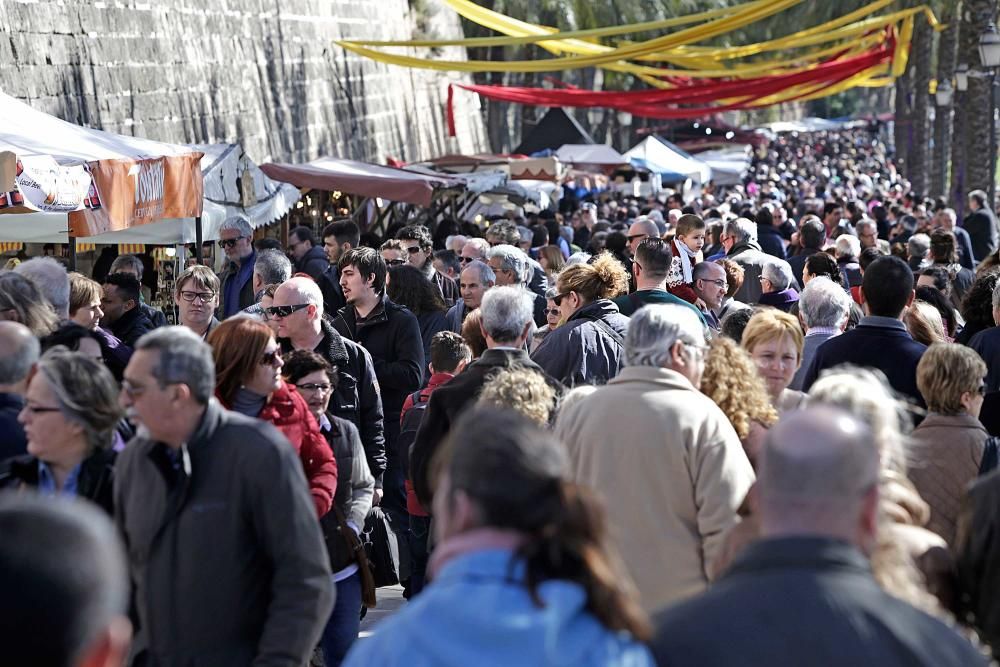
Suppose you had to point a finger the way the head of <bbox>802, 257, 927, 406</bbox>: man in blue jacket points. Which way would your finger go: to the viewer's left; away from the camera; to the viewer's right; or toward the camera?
away from the camera

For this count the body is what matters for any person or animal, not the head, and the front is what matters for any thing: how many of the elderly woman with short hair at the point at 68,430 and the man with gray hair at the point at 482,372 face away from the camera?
1

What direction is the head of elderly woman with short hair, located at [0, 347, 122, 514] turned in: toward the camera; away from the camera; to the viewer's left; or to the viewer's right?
to the viewer's left

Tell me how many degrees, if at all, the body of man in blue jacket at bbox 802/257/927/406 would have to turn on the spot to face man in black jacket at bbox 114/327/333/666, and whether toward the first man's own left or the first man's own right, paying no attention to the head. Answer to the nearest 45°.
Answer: approximately 135° to the first man's own left

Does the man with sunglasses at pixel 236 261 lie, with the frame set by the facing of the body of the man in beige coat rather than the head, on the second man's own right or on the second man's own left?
on the second man's own left

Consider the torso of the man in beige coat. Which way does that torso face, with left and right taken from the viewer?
facing away from the viewer and to the right of the viewer

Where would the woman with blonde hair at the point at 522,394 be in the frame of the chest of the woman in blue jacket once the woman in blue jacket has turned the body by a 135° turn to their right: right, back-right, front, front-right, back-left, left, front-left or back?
left

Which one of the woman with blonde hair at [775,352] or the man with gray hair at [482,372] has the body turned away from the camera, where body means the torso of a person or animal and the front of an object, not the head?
the man with gray hair

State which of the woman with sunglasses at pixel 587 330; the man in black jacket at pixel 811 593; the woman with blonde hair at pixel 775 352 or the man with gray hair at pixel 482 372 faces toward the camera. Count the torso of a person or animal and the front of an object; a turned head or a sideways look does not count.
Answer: the woman with blonde hair

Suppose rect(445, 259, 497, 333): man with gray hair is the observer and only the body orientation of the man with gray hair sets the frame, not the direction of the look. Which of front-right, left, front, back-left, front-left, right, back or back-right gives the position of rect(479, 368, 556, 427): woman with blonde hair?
front-left

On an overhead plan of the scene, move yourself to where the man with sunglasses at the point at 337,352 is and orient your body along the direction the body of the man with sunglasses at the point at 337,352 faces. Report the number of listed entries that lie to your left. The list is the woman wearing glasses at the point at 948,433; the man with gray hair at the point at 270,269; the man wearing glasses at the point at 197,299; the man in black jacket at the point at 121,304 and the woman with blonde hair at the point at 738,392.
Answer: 2

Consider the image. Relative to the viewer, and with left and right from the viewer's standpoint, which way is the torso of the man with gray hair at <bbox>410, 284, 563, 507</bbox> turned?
facing away from the viewer

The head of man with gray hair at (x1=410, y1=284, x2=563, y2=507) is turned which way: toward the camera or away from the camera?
away from the camera
